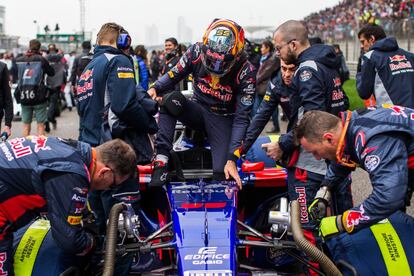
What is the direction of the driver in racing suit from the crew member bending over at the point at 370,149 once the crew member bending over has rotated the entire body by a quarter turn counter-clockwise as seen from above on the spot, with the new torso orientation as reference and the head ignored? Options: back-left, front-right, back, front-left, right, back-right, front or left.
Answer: back-right

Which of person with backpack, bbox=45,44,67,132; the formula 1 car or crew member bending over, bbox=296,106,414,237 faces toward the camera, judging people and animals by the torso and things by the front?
the formula 1 car

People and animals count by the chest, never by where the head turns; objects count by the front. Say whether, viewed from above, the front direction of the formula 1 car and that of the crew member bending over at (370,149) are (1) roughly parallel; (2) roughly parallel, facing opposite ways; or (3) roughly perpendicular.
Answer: roughly perpendicular

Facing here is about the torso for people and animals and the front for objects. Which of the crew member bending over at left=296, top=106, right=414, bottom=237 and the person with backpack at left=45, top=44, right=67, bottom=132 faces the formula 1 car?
the crew member bending over

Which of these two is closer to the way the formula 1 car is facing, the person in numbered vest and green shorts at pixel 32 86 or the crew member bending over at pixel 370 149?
the crew member bending over

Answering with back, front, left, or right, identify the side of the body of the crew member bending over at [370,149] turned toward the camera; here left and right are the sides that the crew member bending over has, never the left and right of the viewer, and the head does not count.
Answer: left

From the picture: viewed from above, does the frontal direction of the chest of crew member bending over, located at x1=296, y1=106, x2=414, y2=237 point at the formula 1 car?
yes

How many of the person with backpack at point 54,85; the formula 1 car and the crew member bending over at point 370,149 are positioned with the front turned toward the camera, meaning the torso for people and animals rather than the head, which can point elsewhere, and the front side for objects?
1
